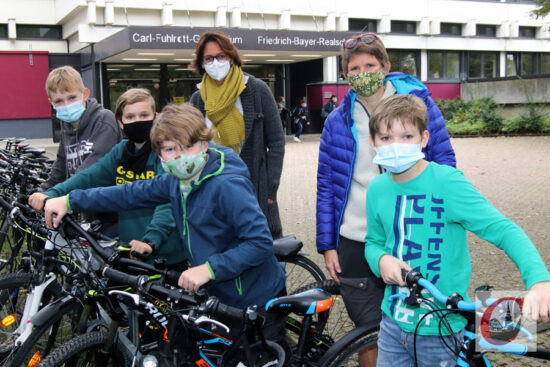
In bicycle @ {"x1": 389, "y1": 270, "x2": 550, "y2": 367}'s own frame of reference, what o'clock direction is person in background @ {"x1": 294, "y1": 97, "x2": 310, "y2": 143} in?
The person in background is roughly at 4 o'clock from the bicycle.

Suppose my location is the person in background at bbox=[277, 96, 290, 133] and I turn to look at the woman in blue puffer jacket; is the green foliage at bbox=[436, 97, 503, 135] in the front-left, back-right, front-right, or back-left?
front-left

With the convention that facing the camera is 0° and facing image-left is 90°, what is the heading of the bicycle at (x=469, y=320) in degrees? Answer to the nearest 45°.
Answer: approximately 45°

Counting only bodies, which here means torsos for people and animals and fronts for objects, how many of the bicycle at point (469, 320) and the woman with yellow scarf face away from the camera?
0

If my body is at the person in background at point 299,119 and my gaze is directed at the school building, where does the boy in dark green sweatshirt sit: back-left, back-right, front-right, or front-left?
back-left

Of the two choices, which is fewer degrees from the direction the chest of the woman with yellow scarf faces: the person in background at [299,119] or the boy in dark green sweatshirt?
the boy in dark green sweatshirt

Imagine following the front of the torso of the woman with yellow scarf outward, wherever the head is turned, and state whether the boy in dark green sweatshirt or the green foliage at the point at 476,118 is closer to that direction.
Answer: the boy in dark green sweatshirt

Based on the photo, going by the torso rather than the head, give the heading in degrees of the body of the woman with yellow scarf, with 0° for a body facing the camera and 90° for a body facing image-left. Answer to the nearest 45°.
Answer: approximately 45°

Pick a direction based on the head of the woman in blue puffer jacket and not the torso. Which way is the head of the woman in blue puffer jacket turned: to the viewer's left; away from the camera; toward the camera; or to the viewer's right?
toward the camera
